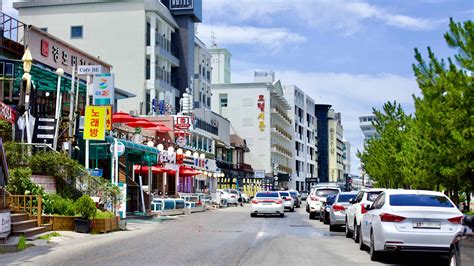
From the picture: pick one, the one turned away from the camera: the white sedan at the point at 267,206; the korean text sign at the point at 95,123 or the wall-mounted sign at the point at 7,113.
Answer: the white sedan

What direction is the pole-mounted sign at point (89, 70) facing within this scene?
toward the camera

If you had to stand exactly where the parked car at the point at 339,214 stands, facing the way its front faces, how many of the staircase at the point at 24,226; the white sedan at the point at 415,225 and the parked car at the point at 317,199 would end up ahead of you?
1

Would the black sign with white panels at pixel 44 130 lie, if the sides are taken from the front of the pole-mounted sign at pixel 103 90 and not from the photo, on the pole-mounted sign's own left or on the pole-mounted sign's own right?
on the pole-mounted sign's own right

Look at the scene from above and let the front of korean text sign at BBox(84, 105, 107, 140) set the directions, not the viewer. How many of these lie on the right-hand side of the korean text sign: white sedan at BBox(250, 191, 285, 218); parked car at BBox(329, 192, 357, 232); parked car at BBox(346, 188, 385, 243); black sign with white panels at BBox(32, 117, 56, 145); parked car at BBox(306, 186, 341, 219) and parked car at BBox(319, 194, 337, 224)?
1

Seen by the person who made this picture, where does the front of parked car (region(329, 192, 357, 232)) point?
facing away from the viewer

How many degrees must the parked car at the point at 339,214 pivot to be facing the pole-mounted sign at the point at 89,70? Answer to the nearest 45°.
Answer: approximately 90° to its left

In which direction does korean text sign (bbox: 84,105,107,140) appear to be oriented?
toward the camera

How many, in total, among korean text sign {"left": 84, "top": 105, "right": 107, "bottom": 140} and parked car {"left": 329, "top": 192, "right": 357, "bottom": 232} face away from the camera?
1

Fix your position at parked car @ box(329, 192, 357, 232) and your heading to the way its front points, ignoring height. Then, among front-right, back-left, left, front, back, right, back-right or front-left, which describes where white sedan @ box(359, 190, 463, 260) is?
back

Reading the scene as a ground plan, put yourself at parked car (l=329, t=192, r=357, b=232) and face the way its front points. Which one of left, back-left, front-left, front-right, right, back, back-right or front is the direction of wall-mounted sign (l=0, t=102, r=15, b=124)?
left

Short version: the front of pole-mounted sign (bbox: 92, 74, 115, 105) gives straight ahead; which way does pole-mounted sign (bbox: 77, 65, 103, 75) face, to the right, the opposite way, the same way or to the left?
the same way
